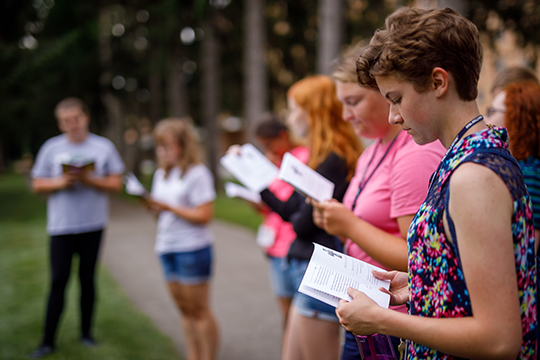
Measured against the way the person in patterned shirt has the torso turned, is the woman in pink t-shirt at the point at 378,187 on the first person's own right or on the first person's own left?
on the first person's own right

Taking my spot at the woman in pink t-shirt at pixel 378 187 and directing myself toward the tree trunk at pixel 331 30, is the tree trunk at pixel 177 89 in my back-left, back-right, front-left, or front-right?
front-left

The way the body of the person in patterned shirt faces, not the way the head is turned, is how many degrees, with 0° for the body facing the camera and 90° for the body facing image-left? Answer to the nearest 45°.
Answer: approximately 90°

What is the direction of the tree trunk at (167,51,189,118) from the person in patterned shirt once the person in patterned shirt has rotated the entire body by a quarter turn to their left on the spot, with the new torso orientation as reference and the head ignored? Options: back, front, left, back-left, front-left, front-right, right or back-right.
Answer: back-right

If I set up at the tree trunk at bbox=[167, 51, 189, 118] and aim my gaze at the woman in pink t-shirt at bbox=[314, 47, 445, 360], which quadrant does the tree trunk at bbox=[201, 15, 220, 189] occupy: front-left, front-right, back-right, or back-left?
front-left

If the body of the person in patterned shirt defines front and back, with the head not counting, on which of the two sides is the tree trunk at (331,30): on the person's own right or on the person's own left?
on the person's own right

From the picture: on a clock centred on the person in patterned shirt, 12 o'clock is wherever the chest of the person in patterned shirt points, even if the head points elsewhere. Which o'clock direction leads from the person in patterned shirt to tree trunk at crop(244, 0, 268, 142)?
The tree trunk is roughly at 2 o'clock from the person in patterned shirt.
